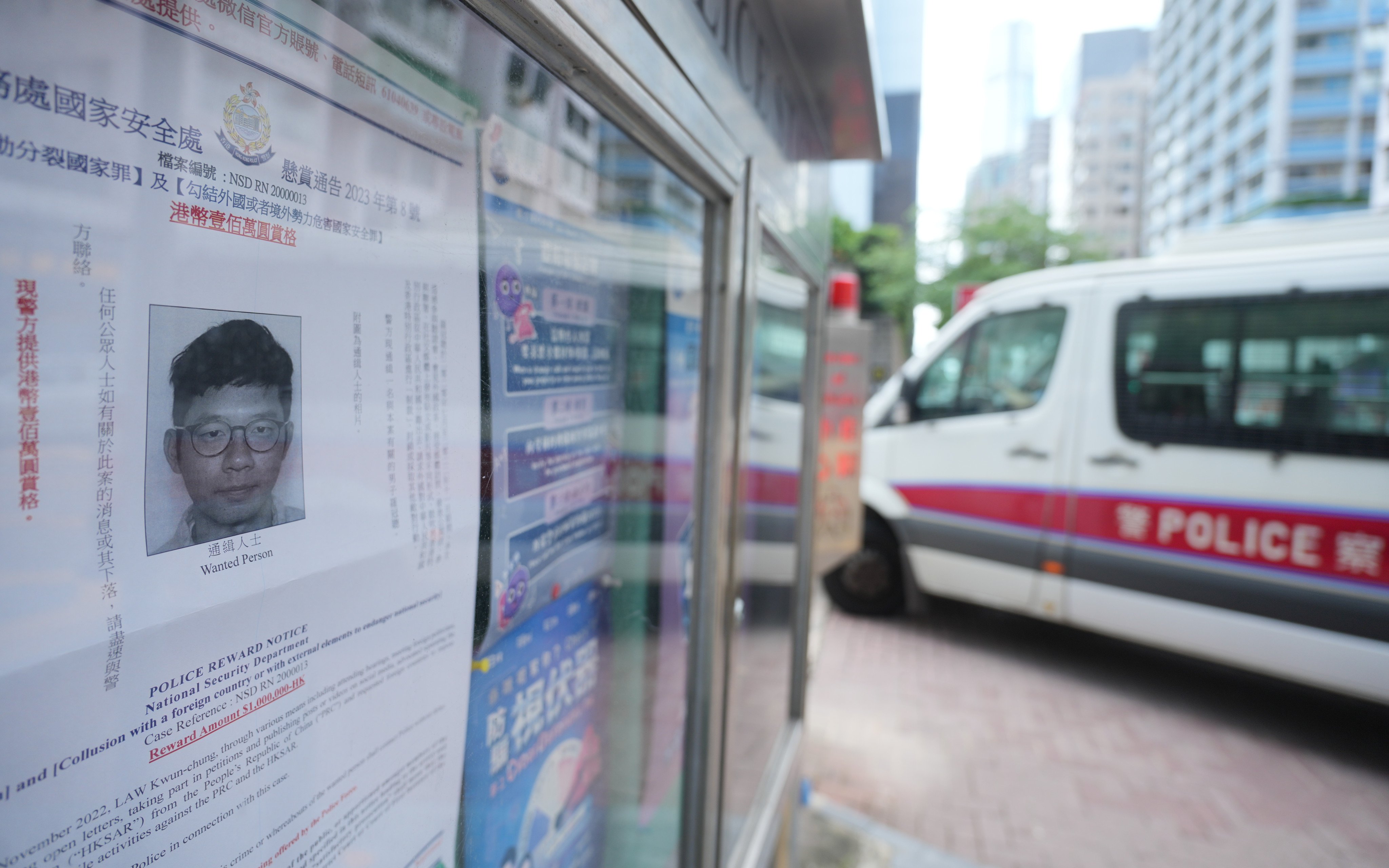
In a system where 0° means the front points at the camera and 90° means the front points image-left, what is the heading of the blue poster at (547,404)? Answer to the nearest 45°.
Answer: approximately 315°

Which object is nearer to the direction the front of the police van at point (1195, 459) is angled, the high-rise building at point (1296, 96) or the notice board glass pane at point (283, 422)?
the high-rise building

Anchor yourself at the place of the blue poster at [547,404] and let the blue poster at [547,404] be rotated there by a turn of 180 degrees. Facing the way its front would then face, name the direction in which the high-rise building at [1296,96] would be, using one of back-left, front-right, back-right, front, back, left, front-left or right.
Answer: right

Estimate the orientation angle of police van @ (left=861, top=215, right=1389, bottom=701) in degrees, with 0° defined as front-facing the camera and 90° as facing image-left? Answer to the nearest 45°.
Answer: approximately 135°

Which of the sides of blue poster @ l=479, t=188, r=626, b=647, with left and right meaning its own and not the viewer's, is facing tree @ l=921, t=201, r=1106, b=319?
left

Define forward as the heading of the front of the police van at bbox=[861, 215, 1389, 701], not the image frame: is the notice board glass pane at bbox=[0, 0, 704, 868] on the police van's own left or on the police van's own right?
on the police van's own left

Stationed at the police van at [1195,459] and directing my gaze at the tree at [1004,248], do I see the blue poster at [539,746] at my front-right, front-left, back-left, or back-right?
back-left
